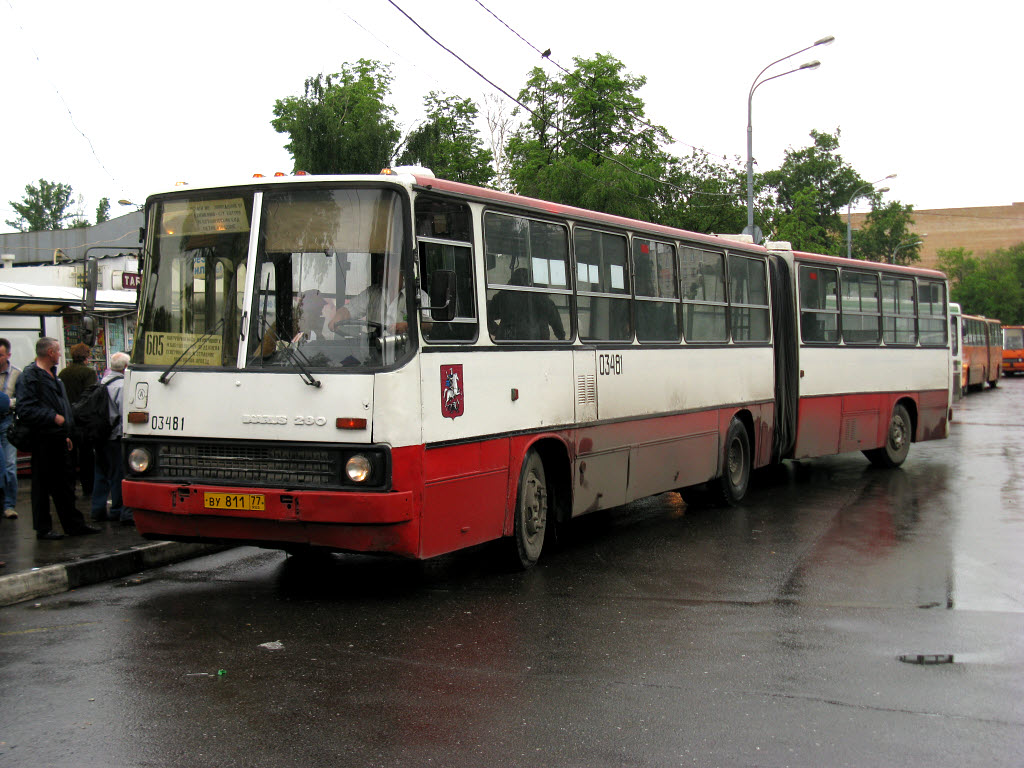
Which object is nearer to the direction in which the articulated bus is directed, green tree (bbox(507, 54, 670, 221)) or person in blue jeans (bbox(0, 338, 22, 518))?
the person in blue jeans

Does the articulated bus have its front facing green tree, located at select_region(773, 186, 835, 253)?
no

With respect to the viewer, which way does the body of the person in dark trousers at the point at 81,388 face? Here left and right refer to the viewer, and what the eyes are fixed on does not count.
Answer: facing away from the viewer and to the right of the viewer

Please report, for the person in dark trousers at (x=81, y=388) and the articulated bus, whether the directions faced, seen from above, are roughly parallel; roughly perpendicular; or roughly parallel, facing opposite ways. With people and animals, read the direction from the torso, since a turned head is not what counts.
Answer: roughly parallel, facing opposite ways

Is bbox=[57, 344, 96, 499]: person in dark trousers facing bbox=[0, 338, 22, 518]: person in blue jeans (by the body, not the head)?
no

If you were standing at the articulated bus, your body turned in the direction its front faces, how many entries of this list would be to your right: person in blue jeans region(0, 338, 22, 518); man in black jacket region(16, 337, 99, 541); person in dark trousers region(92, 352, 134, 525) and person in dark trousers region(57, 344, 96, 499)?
4

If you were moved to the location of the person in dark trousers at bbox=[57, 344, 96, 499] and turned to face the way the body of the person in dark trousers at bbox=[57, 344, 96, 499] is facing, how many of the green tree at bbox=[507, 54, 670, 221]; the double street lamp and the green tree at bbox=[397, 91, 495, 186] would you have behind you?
0

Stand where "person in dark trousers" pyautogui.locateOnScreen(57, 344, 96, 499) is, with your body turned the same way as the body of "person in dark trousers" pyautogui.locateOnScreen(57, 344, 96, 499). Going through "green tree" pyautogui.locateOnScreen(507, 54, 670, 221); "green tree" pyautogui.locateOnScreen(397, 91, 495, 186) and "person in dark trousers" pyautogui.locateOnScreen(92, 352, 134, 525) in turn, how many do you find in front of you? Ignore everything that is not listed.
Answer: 2

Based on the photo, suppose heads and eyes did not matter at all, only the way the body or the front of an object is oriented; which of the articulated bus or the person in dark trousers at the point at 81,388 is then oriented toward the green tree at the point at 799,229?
the person in dark trousers

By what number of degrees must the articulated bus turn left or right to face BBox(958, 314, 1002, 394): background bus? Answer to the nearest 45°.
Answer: approximately 180°

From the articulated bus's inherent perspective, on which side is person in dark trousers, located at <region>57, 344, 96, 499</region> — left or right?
on its right

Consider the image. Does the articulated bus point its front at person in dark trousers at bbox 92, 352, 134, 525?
no

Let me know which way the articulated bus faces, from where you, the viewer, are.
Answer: facing the viewer and to the left of the viewer

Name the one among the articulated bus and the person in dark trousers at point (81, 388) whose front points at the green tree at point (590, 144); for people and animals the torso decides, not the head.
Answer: the person in dark trousers

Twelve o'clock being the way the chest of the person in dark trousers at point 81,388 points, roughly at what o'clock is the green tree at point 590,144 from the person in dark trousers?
The green tree is roughly at 12 o'clock from the person in dark trousers.

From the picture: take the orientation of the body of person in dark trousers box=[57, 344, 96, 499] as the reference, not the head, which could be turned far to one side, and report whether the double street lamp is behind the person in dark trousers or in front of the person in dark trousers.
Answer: in front
